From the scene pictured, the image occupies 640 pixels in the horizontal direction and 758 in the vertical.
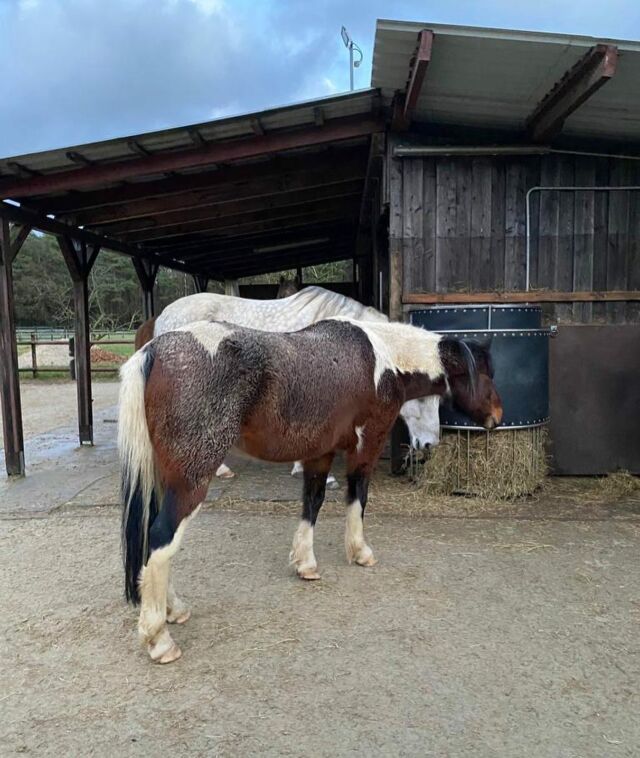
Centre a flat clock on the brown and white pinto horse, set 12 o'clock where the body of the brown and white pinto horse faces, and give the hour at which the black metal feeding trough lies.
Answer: The black metal feeding trough is roughly at 12 o'clock from the brown and white pinto horse.

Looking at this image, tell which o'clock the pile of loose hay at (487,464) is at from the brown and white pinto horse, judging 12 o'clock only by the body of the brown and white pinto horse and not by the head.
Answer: The pile of loose hay is roughly at 12 o'clock from the brown and white pinto horse.

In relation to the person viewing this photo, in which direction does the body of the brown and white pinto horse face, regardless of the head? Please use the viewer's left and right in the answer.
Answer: facing away from the viewer and to the right of the viewer

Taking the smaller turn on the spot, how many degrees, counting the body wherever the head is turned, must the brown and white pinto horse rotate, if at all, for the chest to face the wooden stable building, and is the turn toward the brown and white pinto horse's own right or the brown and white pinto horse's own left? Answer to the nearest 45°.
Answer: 0° — it already faces it
